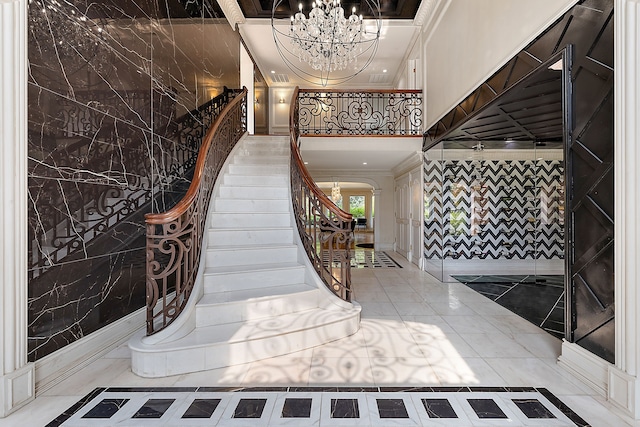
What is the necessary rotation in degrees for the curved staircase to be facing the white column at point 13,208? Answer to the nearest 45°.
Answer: approximately 45° to its right

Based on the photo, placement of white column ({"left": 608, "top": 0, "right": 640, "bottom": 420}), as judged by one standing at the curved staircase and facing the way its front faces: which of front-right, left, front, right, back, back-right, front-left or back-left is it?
front-left

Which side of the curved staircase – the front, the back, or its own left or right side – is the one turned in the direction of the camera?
front
